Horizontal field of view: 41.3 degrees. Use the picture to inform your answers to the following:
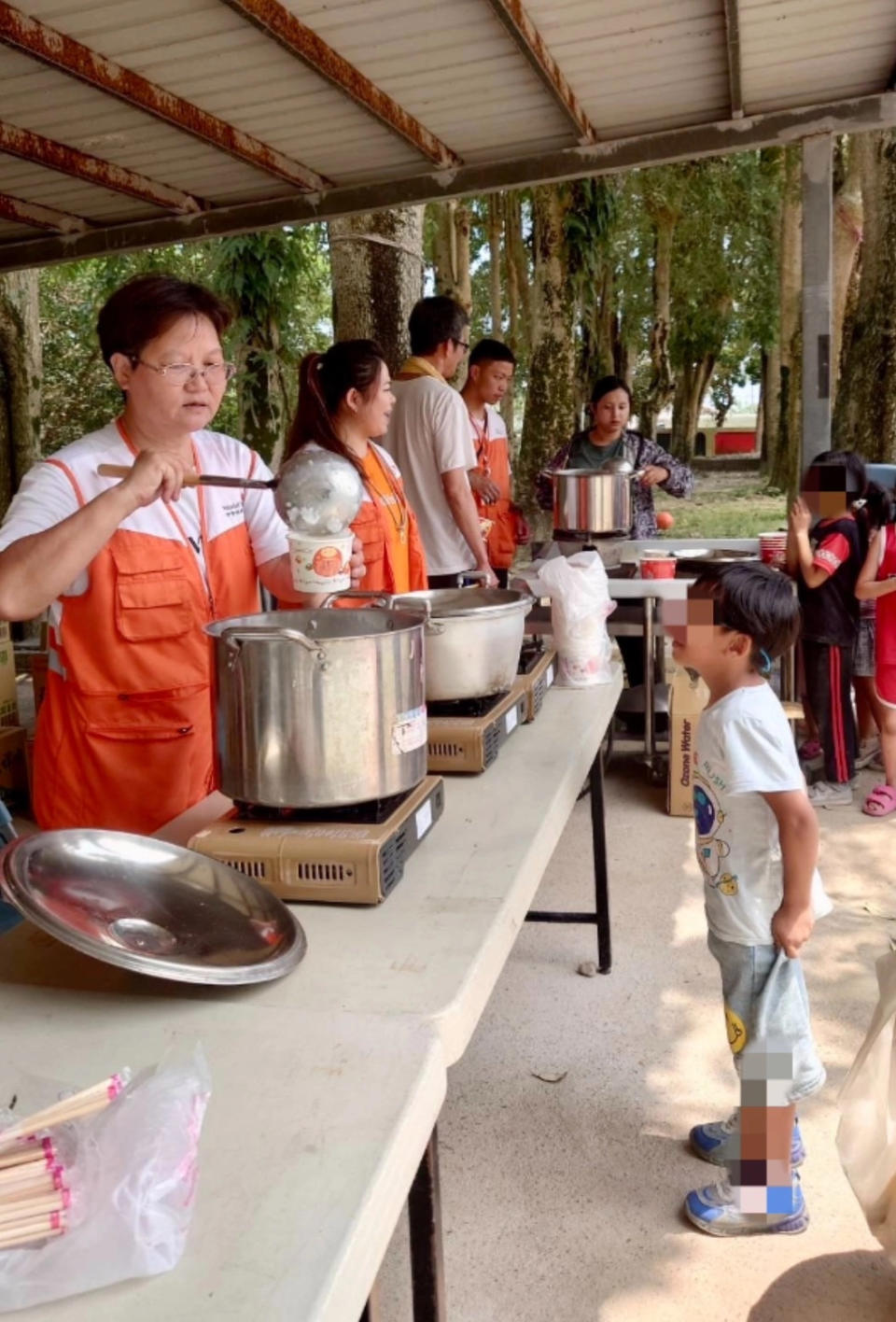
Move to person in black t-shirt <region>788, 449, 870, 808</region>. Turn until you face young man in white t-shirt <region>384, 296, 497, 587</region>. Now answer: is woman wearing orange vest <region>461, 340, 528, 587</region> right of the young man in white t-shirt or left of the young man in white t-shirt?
right

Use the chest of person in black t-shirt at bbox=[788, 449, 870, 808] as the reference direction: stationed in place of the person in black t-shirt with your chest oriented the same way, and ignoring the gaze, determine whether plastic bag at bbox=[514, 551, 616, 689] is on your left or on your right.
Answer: on your left

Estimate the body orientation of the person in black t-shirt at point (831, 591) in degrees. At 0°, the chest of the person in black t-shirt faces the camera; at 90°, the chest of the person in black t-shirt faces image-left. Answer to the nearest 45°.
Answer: approximately 90°

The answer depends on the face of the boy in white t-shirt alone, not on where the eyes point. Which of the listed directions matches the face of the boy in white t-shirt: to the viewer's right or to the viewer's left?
to the viewer's left

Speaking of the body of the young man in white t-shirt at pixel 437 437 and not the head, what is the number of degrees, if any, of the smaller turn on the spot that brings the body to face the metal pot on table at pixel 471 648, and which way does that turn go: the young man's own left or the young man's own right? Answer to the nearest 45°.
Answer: approximately 135° to the young man's own right

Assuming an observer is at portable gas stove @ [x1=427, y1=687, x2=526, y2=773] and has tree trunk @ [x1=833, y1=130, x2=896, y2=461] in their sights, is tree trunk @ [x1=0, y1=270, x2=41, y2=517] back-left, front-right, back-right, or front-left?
front-left

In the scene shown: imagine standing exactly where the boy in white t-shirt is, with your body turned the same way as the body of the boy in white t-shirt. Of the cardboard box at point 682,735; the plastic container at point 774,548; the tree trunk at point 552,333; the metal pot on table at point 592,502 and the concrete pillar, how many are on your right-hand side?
5

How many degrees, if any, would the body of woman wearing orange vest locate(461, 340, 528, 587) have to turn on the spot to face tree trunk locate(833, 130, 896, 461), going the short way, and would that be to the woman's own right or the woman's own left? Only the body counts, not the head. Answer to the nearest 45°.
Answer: approximately 90° to the woman's own left

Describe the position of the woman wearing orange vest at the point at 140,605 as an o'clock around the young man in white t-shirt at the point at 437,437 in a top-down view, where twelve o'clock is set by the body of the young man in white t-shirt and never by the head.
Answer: The woman wearing orange vest is roughly at 5 o'clock from the young man in white t-shirt.

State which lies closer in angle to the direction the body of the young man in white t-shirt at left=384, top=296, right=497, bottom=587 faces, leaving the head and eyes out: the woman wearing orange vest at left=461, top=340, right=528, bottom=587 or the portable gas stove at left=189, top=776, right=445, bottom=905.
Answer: the woman wearing orange vest

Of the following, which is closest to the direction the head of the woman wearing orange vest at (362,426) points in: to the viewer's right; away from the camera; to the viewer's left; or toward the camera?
to the viewer's right

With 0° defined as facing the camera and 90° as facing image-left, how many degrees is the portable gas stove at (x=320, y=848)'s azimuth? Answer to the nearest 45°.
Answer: approximately 90°

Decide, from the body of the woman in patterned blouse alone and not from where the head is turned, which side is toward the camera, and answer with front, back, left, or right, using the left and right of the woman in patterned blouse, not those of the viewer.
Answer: front

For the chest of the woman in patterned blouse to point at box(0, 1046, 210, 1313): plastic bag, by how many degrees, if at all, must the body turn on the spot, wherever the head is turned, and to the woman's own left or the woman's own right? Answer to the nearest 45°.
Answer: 0° — they already face it

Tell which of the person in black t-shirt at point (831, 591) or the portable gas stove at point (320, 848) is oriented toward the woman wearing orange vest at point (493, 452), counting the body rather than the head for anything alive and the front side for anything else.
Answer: the person in black t-shirt

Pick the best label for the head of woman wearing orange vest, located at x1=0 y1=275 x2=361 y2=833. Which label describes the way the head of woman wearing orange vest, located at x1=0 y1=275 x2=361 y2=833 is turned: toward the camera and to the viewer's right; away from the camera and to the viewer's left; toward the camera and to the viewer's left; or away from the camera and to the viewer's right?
toward the camera and to the viewer's right
